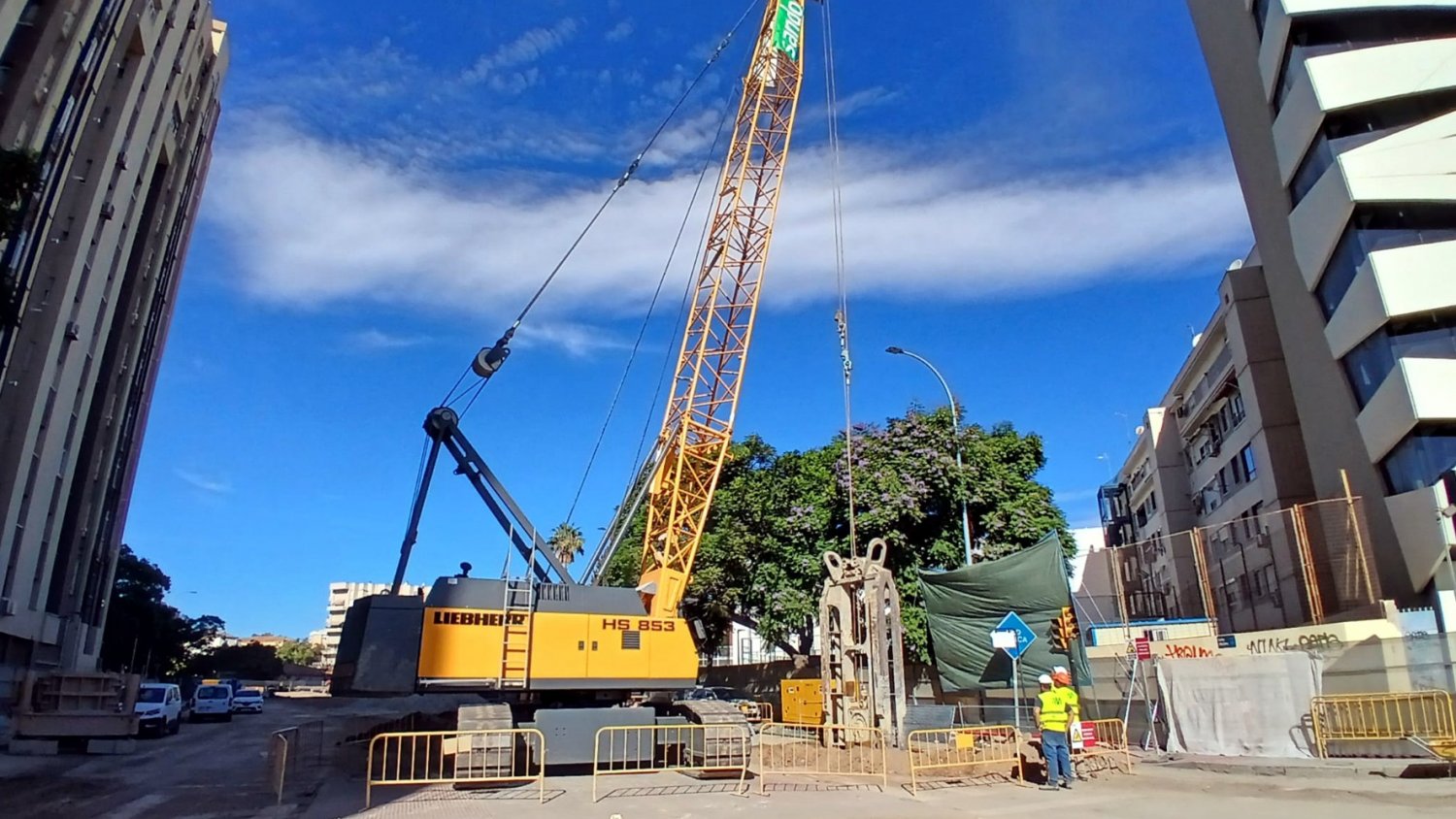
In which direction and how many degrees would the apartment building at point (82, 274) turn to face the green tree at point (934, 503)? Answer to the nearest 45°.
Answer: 0° — it already faces it

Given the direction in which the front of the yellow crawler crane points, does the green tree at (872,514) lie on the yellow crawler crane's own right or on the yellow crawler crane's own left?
on the yellow crawler crane's own left

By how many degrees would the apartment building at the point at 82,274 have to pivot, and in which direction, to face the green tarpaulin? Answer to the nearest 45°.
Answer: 0° — it already faces it

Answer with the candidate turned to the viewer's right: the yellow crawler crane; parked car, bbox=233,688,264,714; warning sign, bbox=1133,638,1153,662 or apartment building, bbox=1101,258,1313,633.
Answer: the yellow crawler crane

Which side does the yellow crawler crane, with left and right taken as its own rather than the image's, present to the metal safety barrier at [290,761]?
back

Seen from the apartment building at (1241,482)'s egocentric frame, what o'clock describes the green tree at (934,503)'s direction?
The green tree is roughly at 12 o'clock from the apartment building.

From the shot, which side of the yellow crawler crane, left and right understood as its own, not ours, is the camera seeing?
right

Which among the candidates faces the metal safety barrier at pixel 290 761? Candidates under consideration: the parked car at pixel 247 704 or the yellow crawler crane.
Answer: the parked car

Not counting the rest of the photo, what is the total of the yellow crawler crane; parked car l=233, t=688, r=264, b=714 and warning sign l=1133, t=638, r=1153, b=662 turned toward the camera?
2

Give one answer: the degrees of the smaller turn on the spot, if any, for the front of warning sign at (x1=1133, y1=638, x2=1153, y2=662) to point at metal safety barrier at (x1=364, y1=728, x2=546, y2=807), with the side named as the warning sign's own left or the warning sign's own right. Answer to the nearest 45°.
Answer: approximately 45° to the warning sign's own right

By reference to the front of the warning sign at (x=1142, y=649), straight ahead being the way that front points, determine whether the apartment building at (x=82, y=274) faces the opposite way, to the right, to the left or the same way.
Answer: to the left

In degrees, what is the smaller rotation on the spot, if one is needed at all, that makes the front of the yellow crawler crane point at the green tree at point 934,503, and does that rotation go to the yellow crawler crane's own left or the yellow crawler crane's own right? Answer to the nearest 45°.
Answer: approximately 45° to the yellow crawler crane's own left

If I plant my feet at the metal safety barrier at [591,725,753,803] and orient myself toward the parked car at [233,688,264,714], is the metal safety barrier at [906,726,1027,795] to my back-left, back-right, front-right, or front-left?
back-right

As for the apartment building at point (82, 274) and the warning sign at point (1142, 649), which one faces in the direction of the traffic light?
the apartment building
